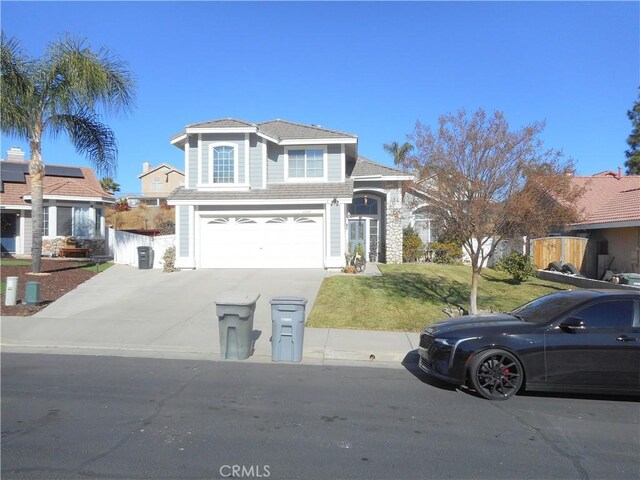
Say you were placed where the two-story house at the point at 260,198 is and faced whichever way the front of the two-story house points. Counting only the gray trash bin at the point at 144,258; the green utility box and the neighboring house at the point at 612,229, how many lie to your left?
1

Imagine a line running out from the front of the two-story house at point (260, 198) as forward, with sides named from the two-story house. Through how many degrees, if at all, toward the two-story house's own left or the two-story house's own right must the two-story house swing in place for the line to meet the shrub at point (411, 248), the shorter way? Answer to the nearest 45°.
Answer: approximately 90° to the two-story house's own left

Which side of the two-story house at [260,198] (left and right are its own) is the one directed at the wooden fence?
left

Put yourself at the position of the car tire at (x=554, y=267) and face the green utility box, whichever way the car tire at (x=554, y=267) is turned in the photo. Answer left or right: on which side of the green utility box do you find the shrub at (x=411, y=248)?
right

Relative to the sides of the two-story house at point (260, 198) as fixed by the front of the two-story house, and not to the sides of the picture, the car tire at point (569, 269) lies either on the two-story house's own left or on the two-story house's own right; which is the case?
on the two-story house's own left

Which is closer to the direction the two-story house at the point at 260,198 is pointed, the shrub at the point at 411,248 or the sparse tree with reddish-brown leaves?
the sparse tree with reddish-brown leaves

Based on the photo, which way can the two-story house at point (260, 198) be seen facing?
toward the camera

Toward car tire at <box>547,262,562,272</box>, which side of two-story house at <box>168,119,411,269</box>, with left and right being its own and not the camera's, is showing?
left

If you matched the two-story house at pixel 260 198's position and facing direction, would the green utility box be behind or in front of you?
in front

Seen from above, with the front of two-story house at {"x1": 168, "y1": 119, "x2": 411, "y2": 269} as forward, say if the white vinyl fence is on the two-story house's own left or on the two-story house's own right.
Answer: on the two-story house's own right

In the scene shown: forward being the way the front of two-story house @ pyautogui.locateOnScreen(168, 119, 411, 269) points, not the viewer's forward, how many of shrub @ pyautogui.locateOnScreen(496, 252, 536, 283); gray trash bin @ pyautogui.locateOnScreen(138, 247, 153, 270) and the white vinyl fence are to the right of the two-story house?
2

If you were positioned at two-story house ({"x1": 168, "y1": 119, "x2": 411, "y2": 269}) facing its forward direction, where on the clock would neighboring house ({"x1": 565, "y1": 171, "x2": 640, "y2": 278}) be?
The neighboring house is roughly at 9 o'clock from the two-story house.
